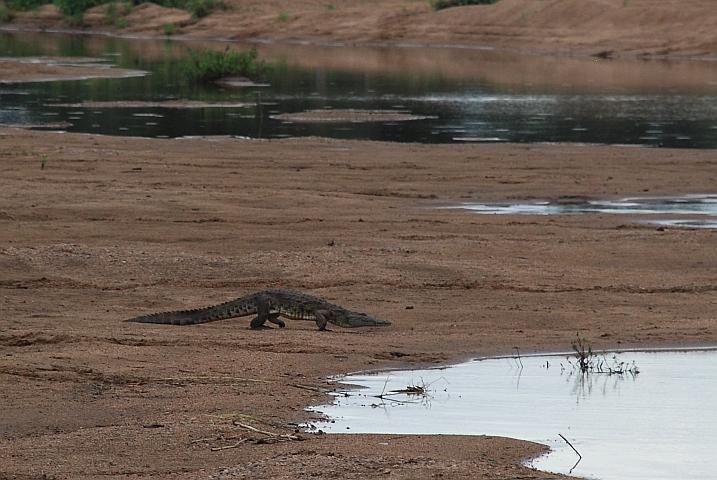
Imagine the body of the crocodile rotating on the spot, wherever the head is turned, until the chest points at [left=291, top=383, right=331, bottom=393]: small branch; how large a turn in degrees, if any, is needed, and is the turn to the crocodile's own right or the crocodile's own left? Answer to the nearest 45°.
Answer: approximately 90° to the crocodile's own right

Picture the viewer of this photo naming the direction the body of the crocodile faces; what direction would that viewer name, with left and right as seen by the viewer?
facing to the right of the viewer

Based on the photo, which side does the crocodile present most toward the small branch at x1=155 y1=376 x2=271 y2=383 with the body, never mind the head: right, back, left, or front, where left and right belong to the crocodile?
right

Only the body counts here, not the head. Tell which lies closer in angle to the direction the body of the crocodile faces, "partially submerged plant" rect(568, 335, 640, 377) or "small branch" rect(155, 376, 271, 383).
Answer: the partially submerged plant

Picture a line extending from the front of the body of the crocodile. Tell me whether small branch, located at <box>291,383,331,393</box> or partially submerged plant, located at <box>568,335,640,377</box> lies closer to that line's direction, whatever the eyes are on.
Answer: the partially submerged plant

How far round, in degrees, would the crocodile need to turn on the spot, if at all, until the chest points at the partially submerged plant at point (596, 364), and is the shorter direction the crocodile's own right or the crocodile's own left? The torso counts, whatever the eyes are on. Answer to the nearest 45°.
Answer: approximately 45° to the crocodile's own right

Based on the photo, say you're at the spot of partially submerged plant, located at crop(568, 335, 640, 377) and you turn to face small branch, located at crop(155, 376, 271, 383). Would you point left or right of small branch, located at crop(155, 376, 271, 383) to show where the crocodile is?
right
